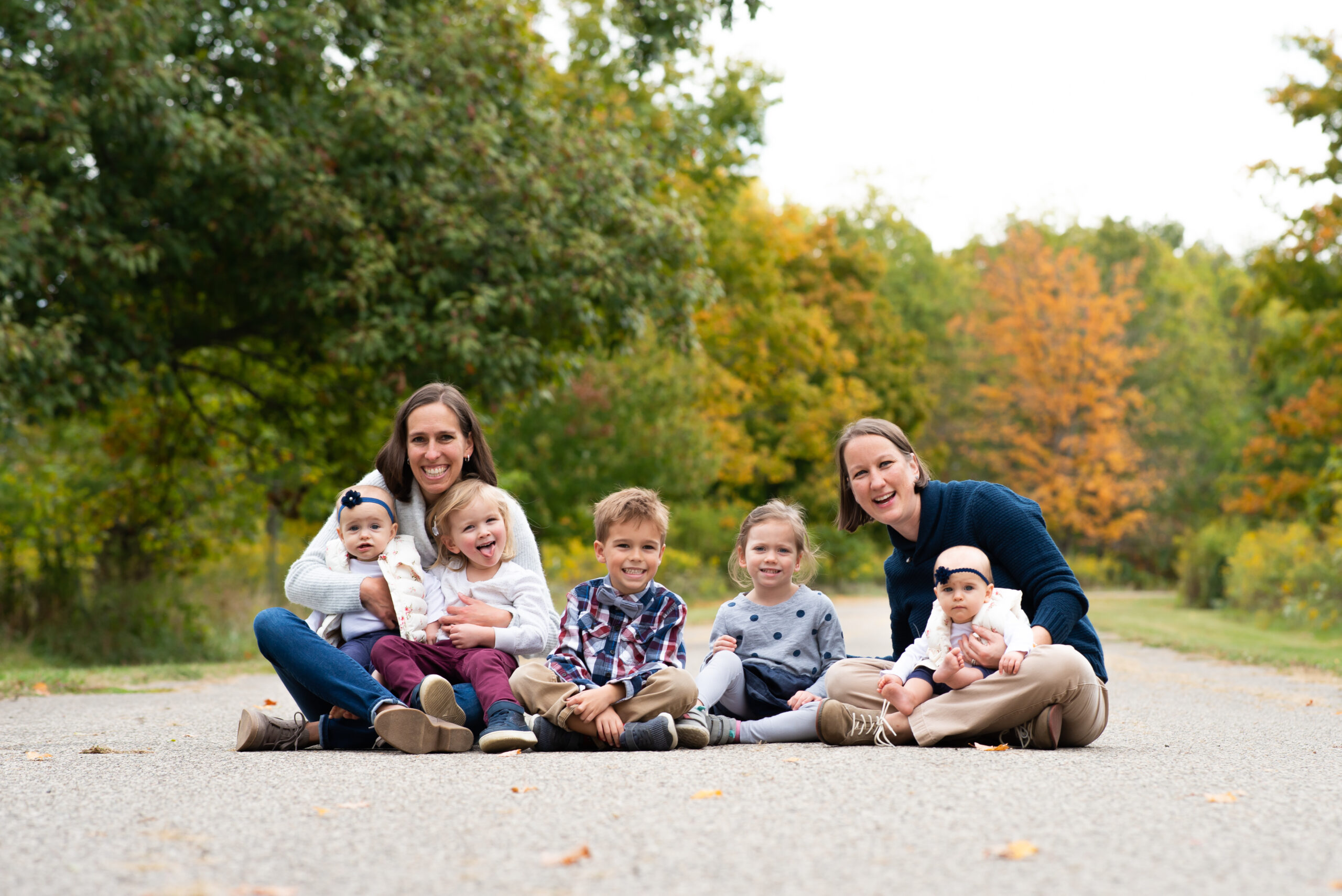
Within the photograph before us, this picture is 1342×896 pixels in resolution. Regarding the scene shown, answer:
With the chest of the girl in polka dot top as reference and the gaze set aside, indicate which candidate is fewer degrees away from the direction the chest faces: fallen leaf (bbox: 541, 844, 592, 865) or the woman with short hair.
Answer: the fallen leaf

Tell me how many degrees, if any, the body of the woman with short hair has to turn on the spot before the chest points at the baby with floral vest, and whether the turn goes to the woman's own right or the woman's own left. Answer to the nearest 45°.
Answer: approximately 45° to the woman's own right

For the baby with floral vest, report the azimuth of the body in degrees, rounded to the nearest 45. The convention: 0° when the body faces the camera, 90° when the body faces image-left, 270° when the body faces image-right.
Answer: approximately 0°

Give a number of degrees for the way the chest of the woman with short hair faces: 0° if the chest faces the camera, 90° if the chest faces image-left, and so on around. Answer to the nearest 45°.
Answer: approximately 45°

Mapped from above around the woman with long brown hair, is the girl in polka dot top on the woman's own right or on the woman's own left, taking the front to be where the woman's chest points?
on the woman's own left

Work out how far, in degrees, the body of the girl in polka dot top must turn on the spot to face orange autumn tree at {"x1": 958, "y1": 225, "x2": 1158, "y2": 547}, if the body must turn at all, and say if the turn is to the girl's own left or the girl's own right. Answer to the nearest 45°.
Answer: approximately 180°
